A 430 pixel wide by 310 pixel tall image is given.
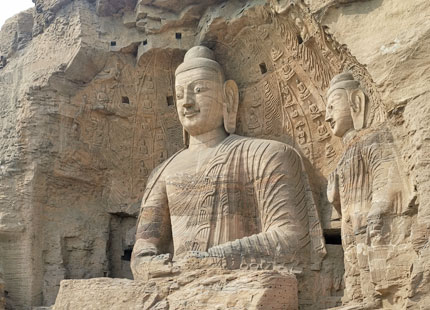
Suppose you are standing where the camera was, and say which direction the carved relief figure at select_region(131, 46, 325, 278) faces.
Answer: facing the viewer and to the left of the viewer

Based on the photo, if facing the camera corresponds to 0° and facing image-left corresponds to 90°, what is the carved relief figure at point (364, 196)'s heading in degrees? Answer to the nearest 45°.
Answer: approximately 45°

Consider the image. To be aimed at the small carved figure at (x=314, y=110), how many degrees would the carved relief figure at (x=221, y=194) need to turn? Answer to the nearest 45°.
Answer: approximately 135° to its left

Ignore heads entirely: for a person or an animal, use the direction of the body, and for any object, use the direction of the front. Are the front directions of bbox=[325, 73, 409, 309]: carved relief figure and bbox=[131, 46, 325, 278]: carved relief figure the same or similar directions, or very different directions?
same or similar directions

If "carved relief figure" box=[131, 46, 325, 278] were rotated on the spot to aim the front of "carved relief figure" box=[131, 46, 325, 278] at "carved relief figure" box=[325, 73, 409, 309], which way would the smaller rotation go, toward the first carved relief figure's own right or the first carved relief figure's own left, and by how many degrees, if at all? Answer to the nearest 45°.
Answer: approximately 90° to the first carved relief figure's own left

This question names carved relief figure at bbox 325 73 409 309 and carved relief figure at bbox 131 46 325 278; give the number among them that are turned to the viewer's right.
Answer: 0
